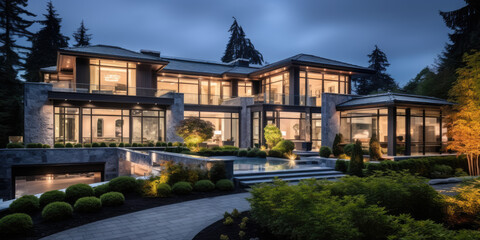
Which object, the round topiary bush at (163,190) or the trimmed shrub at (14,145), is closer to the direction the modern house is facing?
the round topiary bush

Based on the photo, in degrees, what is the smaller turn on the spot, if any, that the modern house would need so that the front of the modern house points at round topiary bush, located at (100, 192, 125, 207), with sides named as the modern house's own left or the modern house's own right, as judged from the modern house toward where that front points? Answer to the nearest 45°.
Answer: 0° — it already faces it

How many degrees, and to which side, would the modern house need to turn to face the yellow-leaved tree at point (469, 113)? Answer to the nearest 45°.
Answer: approximately 45° to its left

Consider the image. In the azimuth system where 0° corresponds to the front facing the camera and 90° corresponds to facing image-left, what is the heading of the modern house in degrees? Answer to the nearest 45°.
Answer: approximately 0°

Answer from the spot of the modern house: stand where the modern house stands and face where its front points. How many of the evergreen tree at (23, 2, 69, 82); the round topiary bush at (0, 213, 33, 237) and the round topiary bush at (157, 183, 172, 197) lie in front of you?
2
